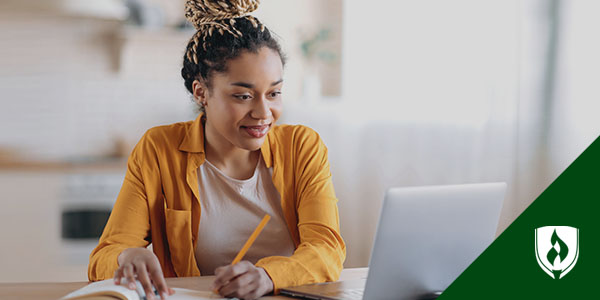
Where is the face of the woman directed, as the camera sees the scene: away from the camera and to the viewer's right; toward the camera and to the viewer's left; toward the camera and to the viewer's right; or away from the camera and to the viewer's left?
toward the camera and to the viewer's right

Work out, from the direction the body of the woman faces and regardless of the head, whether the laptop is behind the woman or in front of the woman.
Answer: in front

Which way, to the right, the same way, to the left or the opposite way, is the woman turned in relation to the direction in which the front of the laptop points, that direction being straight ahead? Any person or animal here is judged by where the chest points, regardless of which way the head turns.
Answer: the opposite way

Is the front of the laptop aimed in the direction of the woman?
yes

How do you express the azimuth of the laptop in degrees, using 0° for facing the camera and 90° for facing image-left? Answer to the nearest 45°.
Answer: approximately 135°

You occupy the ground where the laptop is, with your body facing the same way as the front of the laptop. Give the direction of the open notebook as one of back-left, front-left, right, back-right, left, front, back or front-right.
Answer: front-left
